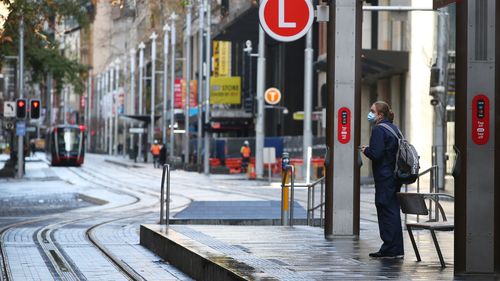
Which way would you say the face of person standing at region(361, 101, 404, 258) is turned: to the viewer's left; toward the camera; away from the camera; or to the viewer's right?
to the viewer's left

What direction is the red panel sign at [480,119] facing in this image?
toward the camera

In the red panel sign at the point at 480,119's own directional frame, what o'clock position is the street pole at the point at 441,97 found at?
The street pole is roughly at 6 o'clock from the red panel sign.

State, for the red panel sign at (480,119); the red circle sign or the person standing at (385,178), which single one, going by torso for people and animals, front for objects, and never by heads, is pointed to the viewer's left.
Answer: the person standing

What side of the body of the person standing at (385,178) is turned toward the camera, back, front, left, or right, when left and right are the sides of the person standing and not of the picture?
left

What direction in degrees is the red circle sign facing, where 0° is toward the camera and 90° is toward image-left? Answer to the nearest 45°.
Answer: approximately 0°

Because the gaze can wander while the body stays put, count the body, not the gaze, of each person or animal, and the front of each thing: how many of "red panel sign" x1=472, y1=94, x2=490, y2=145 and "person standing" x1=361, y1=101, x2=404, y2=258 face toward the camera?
1

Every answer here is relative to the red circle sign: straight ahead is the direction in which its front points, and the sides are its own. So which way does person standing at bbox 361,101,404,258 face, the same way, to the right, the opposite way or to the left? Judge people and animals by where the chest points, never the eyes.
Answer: to the right

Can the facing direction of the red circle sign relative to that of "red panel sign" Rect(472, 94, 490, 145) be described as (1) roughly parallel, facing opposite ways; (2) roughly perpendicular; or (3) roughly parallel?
roughly parallel

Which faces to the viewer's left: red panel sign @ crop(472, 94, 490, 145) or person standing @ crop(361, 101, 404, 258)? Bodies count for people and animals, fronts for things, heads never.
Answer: the person standing
